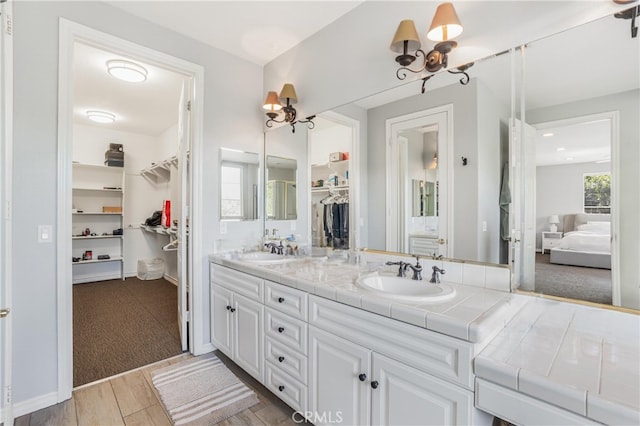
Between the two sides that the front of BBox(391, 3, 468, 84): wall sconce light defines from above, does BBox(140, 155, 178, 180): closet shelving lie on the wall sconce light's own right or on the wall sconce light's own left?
on the wall sconce light's own right

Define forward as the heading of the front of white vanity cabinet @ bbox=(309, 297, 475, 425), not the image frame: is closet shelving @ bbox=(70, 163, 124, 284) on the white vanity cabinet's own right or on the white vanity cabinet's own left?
on the white vanity cabinet's own right

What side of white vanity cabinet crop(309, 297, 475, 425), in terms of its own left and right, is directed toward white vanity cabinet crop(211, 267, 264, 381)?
right

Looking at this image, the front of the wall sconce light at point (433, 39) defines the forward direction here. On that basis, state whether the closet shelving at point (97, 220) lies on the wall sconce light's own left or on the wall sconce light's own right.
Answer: on the wall sconce light's own right

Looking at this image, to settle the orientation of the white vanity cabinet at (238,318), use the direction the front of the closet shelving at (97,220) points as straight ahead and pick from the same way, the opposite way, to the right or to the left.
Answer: to the right

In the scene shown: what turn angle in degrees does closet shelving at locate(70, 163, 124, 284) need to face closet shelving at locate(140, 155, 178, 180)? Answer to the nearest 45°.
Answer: approximately 45° to its left

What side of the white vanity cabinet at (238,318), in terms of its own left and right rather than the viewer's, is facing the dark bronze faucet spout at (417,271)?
left

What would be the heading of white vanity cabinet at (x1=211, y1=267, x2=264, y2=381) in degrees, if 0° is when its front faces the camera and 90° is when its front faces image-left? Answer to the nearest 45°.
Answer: approximately 45°

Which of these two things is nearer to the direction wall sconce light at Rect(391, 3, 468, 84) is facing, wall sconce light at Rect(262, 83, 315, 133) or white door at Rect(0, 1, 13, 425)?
the white door

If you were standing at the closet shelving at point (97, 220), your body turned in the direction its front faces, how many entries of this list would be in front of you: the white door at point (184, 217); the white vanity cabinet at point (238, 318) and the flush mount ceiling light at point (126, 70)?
3

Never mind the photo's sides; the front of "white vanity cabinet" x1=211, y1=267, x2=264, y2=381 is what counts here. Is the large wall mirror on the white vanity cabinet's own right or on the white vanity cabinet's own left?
on the white vanity cabinet's own left
